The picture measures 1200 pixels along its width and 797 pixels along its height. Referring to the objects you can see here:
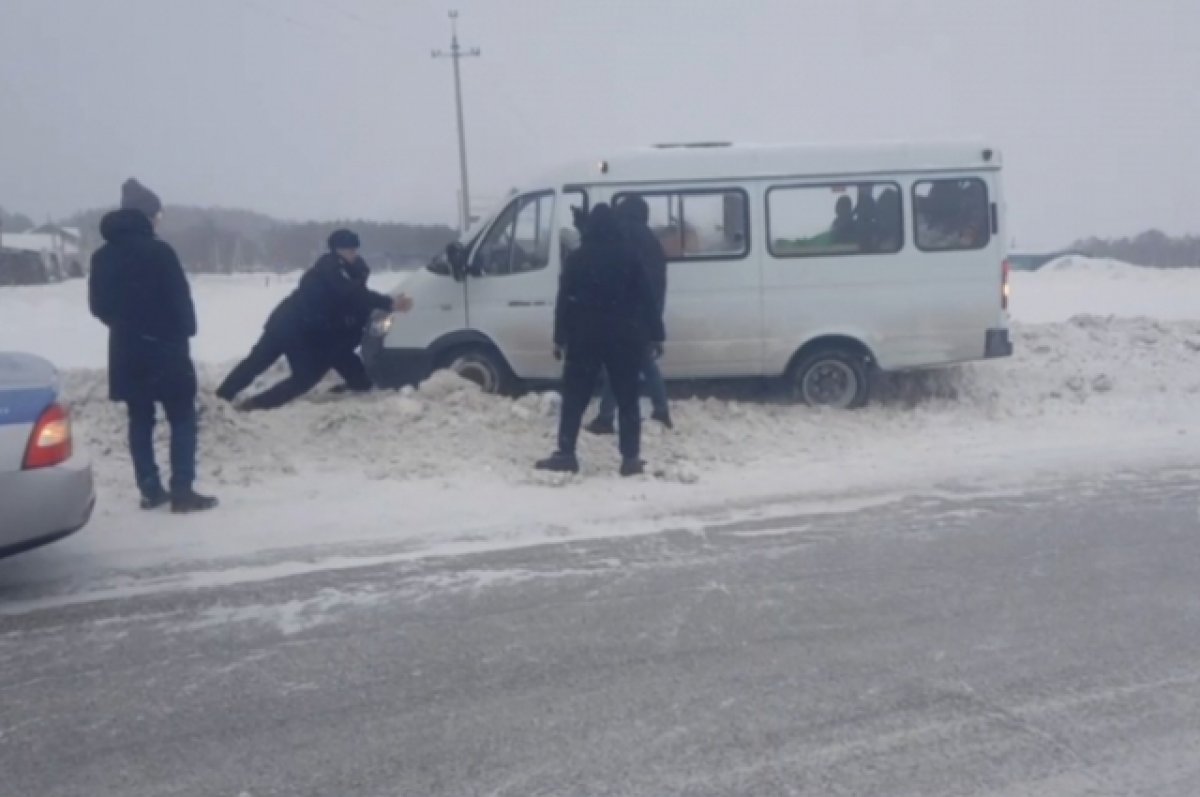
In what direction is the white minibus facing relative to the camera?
to the viewer's left

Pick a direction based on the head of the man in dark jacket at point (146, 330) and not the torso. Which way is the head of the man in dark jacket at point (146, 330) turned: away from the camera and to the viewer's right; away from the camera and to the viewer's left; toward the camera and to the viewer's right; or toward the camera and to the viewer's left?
away from the camera and to the viewer's right

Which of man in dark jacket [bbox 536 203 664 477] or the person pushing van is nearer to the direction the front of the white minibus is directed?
the person pushing van

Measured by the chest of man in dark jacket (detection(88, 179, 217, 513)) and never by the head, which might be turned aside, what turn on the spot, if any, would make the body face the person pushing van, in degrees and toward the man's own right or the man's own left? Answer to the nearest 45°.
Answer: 0° — they already face them

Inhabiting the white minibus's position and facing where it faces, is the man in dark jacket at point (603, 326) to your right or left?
on your left

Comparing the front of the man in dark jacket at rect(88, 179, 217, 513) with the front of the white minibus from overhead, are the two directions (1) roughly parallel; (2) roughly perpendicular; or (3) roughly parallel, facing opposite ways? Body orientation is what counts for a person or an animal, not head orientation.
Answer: roughly perpendicular

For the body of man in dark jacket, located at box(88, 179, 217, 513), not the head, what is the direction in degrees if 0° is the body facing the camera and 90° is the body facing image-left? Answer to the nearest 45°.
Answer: approximately 225°

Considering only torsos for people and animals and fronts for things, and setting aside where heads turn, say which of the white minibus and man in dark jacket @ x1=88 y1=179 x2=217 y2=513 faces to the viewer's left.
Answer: the white minibus

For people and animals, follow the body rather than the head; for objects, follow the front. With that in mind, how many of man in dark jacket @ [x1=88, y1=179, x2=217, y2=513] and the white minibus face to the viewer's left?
1
